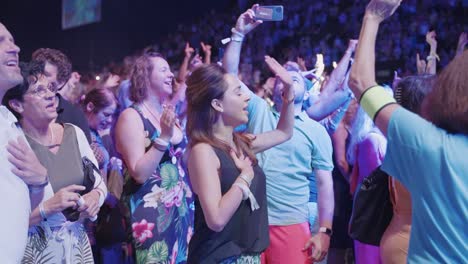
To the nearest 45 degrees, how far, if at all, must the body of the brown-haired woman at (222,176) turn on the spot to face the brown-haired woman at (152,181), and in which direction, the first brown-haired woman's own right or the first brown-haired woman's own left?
approximately 180°

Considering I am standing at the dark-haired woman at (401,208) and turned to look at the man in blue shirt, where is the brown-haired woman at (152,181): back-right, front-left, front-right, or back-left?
front-left

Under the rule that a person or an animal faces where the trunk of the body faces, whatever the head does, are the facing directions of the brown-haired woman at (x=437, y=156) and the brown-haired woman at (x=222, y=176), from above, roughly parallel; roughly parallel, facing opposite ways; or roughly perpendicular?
roughly perpendicular

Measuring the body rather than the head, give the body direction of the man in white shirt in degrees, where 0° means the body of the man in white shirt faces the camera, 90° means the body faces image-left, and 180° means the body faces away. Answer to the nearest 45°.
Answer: approximately 315°

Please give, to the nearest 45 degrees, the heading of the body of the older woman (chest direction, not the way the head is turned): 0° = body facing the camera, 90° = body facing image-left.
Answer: approximately 315°

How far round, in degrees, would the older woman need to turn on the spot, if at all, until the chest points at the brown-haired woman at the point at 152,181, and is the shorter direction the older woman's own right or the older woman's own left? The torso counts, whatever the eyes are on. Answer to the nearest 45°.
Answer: approximately 90° to the older woman's own left

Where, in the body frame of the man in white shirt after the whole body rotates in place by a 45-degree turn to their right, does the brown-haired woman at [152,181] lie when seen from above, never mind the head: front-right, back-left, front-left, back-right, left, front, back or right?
back-left

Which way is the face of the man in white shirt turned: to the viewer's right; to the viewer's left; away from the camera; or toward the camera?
to the viewer's right

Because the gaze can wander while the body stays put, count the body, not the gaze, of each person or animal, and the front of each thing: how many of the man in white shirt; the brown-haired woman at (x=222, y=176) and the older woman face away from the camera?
0

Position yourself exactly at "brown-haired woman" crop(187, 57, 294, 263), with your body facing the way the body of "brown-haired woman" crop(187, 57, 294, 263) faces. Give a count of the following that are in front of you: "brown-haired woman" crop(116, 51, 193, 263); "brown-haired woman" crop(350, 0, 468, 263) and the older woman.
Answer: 1

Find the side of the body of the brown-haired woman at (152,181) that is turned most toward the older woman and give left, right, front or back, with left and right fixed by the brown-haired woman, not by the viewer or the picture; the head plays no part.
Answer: right

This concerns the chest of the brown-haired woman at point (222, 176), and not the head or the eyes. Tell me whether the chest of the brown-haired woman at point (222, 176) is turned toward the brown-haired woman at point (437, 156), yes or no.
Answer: yes

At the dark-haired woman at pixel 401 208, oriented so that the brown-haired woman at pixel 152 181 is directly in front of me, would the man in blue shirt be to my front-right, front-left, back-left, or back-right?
front-right

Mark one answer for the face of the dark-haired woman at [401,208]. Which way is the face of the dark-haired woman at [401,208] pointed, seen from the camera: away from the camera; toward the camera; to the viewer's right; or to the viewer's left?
away from the camera

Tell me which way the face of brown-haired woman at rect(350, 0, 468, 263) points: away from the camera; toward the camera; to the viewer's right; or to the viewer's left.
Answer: away from the camera

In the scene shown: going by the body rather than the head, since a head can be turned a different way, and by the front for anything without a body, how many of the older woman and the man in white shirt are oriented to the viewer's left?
0
